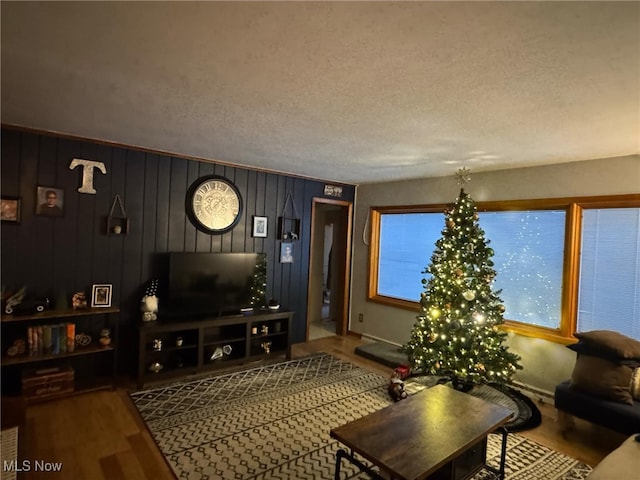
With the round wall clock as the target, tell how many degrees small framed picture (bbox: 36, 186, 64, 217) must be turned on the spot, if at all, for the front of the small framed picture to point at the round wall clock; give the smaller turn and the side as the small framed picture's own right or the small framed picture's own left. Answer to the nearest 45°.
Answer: approximately 90° to the small framed picture's own left

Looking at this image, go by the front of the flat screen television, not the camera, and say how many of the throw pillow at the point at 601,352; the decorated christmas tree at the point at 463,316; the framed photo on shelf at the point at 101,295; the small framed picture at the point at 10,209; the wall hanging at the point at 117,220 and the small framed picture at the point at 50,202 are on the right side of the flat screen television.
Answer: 4

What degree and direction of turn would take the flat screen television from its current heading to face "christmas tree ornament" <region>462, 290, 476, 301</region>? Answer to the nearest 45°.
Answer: approximately 45° to its left

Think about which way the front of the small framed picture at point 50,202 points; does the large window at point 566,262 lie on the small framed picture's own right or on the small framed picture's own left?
on the small framed picture's own left

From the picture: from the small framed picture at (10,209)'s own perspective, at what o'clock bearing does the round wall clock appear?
The round wall clock is roughly at 9 o'clock from the small framed picture.

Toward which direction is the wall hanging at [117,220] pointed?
toward the camera

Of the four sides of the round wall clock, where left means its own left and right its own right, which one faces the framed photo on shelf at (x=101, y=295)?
right

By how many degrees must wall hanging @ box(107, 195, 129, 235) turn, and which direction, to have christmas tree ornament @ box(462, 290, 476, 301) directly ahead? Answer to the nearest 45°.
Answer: approximately 45° to its left

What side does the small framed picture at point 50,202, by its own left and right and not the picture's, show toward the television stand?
left

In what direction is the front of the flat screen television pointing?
toward the camera
